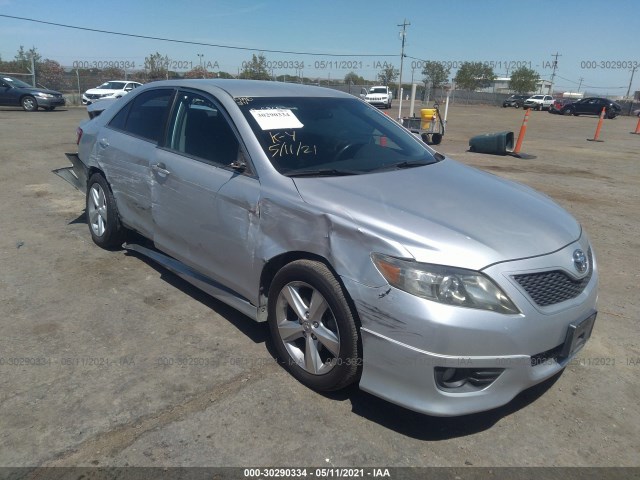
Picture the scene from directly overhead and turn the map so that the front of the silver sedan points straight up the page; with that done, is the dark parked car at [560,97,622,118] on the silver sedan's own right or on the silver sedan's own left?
on the silver sedan's own left

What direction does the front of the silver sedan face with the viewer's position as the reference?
facing the viewer and to the right of the viewer

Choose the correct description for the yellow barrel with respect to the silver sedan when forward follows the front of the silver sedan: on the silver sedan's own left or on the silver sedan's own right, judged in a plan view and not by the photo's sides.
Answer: on the silver sedan's own left

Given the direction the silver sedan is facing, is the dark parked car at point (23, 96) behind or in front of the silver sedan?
behind

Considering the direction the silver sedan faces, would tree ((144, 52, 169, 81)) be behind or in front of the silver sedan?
behind

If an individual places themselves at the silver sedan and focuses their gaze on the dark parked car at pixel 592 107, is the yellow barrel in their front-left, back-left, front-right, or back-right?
front-left

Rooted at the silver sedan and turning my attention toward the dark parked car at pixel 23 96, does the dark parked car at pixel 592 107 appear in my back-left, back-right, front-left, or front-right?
front-right

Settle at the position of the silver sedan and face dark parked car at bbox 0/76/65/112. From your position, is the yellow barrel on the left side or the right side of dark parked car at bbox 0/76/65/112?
right
